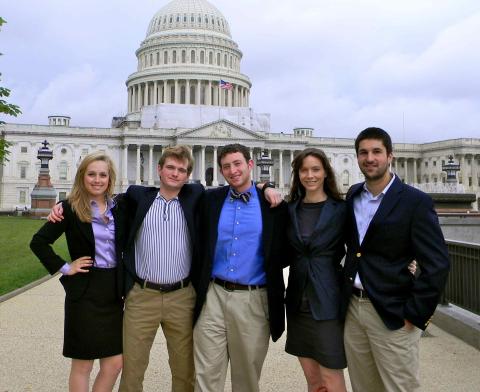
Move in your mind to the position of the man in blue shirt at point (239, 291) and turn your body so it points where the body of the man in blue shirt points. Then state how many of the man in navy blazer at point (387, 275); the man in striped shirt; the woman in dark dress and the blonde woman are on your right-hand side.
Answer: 2

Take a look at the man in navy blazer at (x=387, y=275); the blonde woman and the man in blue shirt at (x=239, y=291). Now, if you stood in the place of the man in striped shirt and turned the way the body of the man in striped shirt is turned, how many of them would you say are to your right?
1

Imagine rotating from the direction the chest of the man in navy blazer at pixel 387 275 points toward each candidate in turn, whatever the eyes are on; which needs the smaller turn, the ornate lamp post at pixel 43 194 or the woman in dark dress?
the woman in dark dress

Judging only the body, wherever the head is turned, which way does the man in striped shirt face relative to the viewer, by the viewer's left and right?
facing the viewer

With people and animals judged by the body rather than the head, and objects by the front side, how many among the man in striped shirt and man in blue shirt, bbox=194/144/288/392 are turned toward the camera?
2

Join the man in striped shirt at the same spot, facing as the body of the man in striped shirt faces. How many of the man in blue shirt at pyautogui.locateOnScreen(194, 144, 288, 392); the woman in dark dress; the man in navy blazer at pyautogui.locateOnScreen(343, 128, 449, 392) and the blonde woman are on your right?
1

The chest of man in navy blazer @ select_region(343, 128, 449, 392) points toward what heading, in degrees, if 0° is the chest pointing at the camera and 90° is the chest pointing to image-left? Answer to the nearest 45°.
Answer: approximately 45°

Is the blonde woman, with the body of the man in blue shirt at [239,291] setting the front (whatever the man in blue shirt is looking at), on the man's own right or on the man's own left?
on the man's own right

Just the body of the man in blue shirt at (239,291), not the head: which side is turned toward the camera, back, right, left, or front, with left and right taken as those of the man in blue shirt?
front

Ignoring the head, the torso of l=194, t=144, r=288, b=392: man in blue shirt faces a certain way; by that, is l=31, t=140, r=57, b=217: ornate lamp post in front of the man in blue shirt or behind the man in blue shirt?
behind

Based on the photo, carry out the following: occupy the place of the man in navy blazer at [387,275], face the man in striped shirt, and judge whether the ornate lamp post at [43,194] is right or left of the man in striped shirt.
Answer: right
